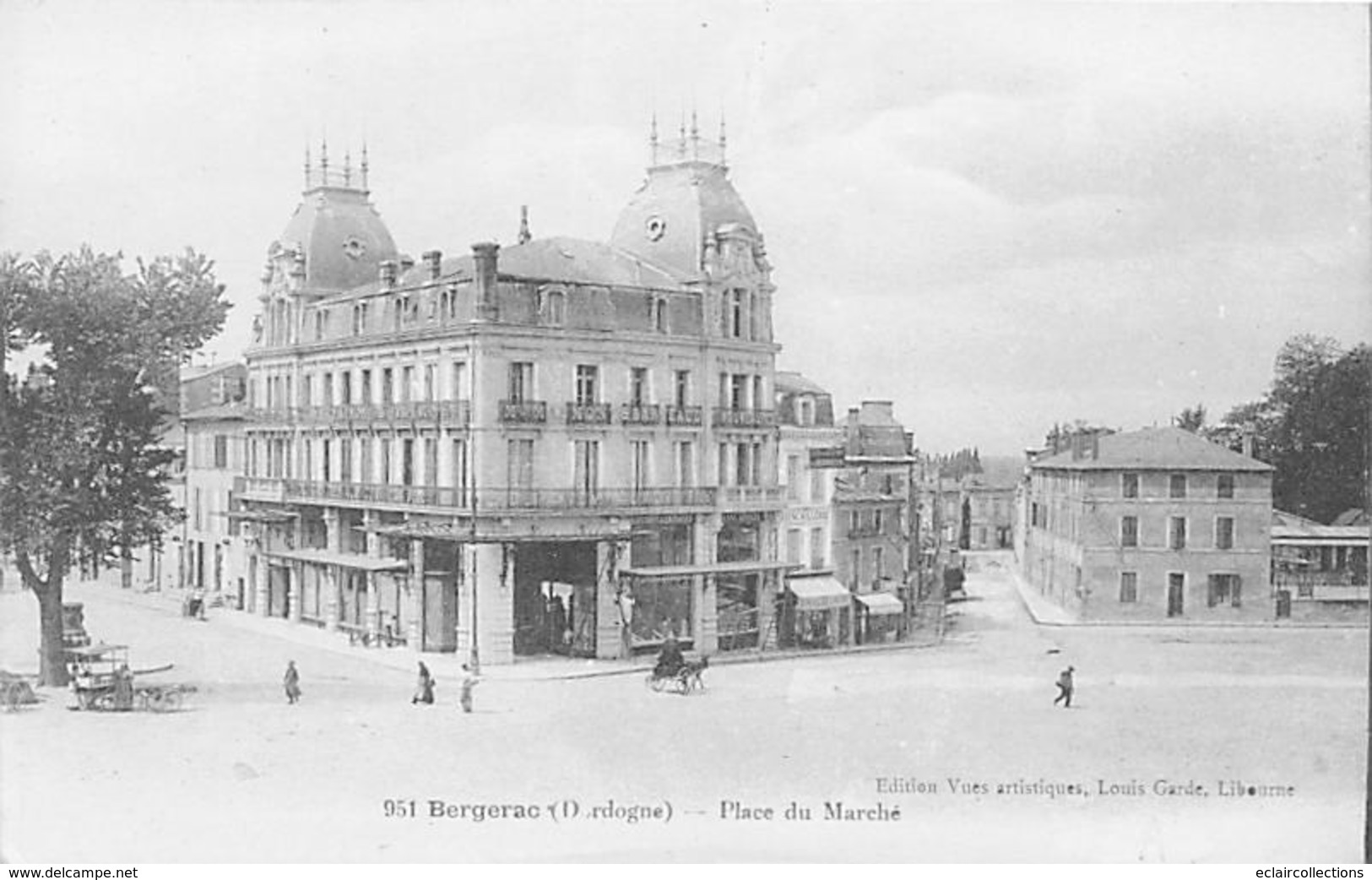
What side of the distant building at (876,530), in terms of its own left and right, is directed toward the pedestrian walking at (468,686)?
right

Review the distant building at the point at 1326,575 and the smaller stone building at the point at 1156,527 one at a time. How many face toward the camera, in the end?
2

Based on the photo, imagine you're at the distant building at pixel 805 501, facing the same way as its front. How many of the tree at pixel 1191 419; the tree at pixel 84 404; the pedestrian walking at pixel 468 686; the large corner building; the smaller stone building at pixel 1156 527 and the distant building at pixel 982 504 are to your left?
3

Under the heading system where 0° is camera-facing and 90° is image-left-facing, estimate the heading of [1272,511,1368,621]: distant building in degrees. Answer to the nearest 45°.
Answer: approximately 0°

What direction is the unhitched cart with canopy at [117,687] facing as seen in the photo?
to the viewer's right

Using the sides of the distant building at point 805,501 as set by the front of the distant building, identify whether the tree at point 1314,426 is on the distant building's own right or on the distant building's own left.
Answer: on the distant building's own left
